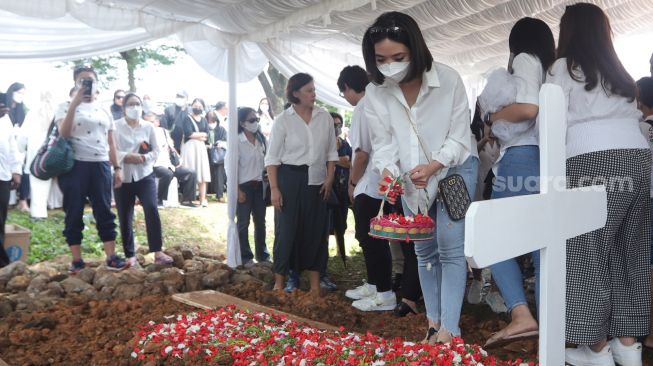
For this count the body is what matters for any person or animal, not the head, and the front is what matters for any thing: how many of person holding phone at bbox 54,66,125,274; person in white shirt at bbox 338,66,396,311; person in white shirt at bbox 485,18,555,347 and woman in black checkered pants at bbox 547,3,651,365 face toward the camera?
1

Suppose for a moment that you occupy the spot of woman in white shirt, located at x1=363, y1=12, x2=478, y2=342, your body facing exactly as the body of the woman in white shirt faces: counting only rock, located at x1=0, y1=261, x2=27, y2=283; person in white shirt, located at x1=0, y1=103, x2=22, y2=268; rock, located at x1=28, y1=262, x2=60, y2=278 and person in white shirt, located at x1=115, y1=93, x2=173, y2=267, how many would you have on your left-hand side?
0

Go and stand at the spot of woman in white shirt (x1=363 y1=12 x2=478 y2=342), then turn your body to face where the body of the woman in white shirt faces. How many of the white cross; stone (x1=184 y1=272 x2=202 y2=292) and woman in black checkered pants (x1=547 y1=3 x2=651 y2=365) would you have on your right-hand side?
1

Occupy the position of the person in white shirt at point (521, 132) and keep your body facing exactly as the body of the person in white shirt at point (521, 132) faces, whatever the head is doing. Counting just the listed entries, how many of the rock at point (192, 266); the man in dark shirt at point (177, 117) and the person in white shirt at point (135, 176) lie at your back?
0

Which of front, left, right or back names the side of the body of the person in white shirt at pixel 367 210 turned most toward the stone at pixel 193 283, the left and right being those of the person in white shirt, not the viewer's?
front

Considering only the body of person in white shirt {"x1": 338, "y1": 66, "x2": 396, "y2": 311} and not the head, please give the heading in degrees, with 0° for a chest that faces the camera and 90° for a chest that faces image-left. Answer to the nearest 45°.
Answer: approximately 90°

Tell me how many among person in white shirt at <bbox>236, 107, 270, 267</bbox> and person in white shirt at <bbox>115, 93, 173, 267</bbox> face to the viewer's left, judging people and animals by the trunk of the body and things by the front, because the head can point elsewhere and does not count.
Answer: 0

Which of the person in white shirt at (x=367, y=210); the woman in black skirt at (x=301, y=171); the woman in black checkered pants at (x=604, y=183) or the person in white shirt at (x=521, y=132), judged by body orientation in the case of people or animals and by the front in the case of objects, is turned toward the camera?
the woman in black skirt at (x=301, y=171)

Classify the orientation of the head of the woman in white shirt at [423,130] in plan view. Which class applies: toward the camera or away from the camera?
toward the camera

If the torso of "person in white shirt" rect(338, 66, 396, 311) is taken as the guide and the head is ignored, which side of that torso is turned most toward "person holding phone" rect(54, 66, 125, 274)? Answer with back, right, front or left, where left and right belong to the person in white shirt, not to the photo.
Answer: front

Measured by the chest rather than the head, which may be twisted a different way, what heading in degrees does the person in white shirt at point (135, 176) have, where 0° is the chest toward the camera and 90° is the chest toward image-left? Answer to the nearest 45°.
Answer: approximately 0°

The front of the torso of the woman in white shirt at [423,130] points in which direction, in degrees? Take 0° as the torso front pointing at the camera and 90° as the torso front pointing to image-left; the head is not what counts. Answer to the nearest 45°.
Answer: approximately 45°

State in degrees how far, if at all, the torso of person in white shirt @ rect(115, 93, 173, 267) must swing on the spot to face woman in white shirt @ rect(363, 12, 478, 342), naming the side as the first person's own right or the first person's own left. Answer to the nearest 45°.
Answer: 0° — they already face them

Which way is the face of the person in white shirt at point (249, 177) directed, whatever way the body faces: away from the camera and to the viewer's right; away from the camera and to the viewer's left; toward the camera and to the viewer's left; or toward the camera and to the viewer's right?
toward the camera and to the viewer's right

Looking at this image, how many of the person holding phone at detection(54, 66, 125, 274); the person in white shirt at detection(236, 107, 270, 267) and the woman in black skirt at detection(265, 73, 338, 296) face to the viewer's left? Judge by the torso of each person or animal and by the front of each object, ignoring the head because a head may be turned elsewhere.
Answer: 0

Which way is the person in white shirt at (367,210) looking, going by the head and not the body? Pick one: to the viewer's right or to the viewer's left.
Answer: to the viewer's left

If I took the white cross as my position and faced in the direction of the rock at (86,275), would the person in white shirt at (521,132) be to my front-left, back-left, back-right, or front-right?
front-right

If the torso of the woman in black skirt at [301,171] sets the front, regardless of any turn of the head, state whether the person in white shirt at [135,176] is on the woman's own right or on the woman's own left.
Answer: on the woman's own right
